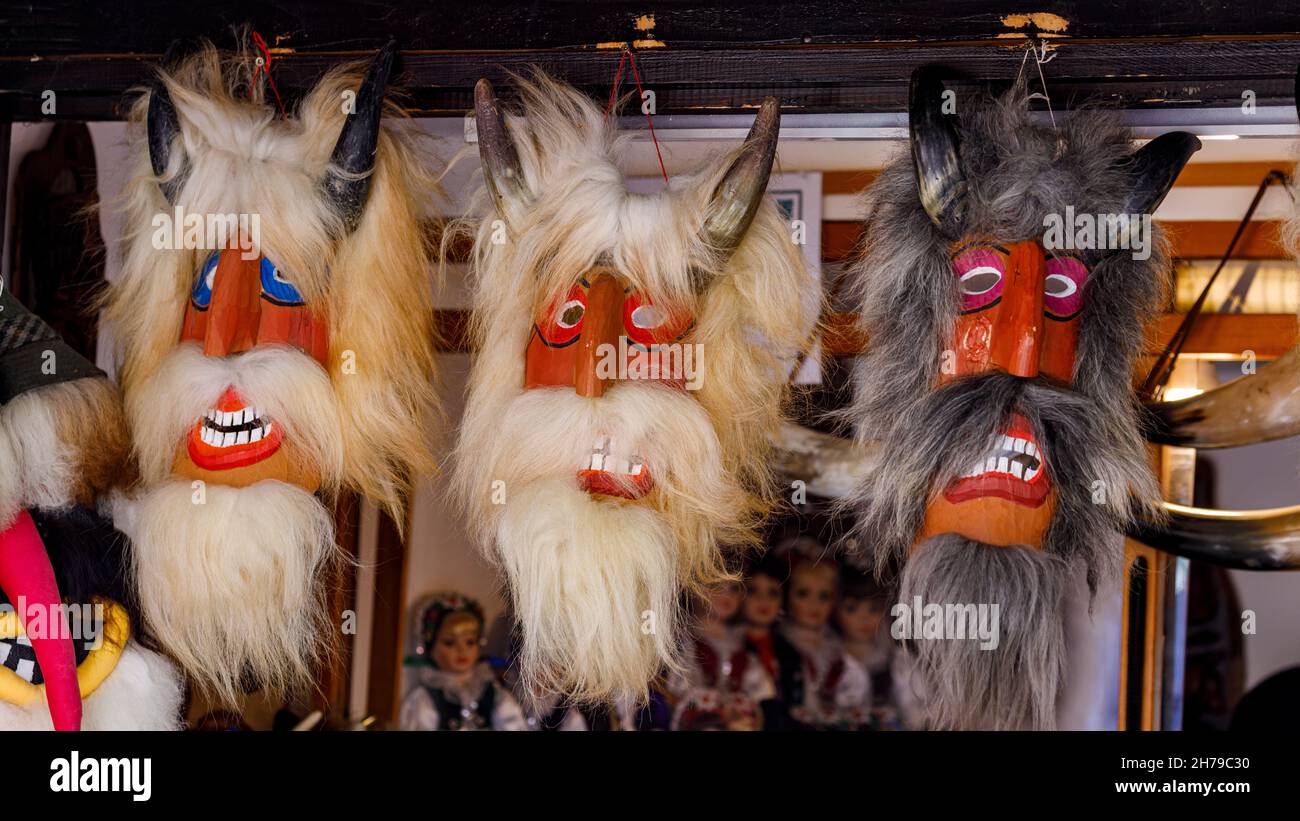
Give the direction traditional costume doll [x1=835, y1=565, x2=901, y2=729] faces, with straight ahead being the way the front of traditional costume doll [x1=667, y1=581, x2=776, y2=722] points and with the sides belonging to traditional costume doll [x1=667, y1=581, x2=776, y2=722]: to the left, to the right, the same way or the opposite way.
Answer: the same way

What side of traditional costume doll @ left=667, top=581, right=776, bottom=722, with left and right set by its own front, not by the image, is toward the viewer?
front

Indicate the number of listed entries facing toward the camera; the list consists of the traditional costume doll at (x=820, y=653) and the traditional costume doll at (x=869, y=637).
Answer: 2

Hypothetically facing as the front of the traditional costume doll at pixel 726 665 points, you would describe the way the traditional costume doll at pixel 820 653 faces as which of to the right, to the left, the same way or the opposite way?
the same way

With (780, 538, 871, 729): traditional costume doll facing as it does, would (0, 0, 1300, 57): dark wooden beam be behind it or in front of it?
in front

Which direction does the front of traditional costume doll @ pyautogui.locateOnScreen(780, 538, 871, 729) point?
toward the camera

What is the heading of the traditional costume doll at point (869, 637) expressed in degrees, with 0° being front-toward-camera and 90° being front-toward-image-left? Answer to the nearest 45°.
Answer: approximately 0°
